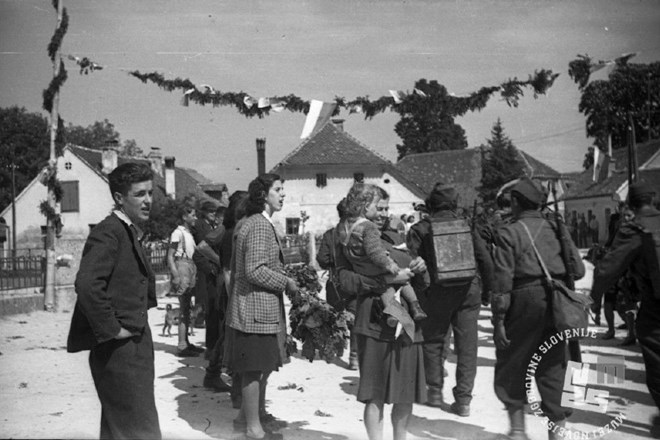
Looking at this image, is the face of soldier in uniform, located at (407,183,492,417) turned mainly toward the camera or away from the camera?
away from the camera

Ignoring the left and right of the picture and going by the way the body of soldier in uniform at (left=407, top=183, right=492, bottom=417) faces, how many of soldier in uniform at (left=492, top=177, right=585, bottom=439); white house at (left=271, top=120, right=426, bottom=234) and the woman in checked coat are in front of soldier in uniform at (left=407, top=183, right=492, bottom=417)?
1

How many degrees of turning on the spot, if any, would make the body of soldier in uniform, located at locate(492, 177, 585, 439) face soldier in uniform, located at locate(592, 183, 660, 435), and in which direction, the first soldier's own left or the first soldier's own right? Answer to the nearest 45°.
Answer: approximately 45° to the first soldier's own right

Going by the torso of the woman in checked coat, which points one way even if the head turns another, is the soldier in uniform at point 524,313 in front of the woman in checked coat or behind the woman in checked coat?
in front

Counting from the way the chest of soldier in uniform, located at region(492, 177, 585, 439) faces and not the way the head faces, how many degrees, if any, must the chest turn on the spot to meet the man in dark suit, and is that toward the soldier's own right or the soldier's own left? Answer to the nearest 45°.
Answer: approximately 135° to the soldier's own left

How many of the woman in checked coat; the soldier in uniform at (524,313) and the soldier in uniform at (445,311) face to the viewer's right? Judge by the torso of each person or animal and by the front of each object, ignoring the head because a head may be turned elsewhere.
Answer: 1

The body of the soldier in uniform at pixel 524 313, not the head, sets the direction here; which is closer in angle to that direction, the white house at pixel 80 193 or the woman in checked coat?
the white house

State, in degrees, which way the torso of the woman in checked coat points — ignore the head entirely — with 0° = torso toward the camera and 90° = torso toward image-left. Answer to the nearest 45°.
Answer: approximately 270°

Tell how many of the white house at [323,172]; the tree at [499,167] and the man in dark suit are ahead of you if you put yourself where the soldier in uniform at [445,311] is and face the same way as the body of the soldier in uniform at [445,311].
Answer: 2

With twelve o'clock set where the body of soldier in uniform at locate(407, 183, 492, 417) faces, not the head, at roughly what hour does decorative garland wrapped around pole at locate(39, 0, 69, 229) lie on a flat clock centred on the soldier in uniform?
The decorative garland wrapped around pole is roughly at 10 o'clock from the soldier in uniform.

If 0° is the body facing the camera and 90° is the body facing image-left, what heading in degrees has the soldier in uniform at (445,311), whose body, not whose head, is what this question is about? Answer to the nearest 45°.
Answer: approximately 180°
